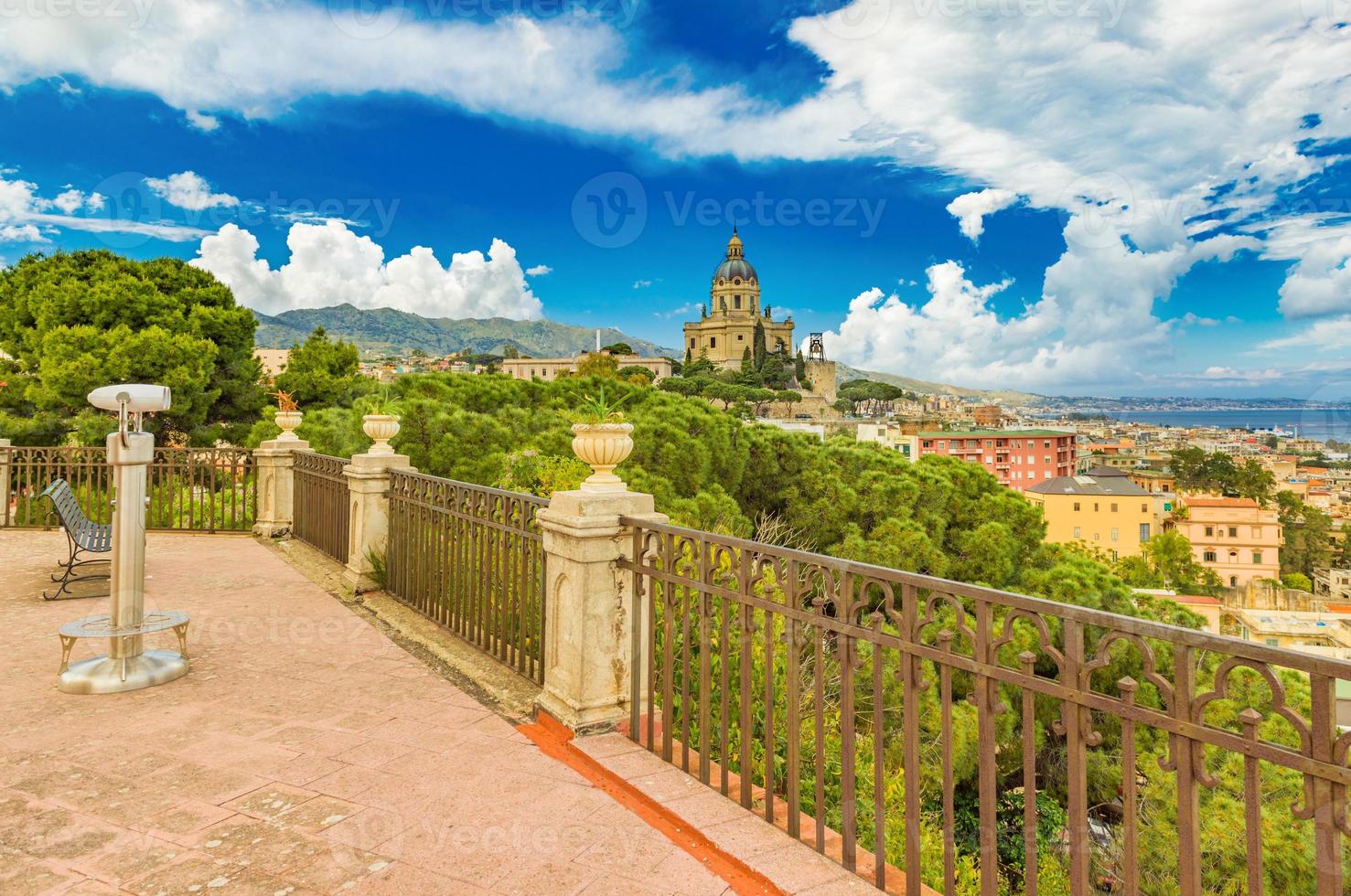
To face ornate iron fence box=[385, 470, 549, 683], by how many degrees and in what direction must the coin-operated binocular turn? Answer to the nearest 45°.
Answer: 0° — it already faces it

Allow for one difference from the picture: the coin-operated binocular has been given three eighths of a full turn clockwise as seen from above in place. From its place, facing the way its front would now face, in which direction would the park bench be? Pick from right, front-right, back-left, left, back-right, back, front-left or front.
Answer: back-right

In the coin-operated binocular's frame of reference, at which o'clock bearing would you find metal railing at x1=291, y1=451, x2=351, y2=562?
The metal railing is roughly at 10 o'clock from the coin-operated binocular.

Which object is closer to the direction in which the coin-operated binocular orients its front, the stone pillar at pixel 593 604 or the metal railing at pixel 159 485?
the stone pillar

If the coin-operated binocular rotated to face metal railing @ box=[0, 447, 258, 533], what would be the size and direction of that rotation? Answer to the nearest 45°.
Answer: approximately 90° to its left

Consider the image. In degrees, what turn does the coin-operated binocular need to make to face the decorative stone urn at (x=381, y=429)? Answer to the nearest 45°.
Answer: approximately 45° to its left
